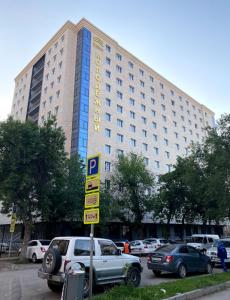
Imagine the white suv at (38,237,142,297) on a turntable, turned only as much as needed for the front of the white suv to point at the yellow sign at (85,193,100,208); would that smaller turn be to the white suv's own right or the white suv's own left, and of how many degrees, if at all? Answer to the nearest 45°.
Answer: approximately 135° to the white suv's own right

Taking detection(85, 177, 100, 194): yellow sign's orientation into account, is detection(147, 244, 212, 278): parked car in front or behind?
behind

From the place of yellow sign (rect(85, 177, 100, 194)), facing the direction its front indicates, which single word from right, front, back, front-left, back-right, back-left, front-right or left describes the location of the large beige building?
back-right

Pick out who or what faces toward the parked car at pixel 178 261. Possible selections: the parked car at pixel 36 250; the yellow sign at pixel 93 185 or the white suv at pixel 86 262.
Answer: the white suv

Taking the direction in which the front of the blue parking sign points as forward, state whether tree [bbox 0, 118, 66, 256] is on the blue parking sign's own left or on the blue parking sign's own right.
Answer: on the blue parking sign's own right

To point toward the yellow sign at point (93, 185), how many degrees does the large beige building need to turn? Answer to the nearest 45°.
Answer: approximately 45° to its right

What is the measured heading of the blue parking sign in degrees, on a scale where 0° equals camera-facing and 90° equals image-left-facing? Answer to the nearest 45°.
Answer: approximately 45°

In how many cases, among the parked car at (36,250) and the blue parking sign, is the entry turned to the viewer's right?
0

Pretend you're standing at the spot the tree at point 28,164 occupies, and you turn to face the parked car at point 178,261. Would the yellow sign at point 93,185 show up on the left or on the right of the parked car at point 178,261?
right

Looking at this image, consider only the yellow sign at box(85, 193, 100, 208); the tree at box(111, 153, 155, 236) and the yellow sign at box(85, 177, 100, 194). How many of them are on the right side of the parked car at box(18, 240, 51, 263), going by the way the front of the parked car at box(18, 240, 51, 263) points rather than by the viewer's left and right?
1

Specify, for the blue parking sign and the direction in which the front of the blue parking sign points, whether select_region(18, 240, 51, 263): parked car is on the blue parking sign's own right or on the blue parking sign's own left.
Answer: on the blue parking sign's own right

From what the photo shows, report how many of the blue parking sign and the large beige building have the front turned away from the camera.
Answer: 0
